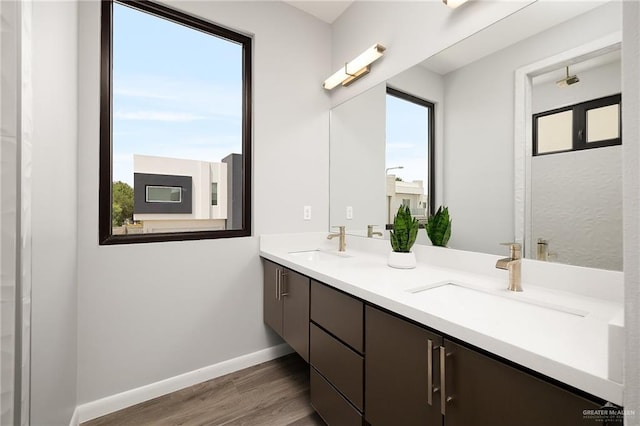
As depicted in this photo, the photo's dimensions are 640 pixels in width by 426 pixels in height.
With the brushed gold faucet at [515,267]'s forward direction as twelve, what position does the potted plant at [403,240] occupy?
The potted plant is roughly at 2 o'clock from the brushed gold faucet.

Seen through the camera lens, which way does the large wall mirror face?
facing the viewer and to the left of the viewer

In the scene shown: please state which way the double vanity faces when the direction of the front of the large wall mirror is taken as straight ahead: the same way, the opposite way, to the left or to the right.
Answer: the same way

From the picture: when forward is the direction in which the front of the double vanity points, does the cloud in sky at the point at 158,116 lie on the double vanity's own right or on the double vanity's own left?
on the double vanity's own right

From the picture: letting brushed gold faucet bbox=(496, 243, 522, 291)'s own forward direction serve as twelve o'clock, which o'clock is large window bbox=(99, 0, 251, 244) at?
The large window is roughly at 1 o'clock from the brushed gold faucet.

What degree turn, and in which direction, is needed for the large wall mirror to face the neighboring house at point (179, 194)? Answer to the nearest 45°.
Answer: approximately 45° to its right

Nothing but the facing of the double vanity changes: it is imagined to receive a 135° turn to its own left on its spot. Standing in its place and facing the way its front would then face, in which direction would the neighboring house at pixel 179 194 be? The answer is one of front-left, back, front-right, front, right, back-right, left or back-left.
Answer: back

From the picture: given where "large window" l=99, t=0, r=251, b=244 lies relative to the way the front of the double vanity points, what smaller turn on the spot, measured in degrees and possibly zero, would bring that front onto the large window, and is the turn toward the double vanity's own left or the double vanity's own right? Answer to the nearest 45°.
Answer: approximately 45° to the double vanity's own right

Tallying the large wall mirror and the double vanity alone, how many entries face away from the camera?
0

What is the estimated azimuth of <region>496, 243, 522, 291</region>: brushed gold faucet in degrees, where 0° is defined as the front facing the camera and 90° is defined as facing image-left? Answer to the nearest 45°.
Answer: approximately 45°

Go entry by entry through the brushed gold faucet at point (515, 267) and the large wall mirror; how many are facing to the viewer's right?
0

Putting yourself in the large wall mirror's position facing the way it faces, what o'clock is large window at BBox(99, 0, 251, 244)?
The large window is roughly at 1 o'clock from the large wall mirror.

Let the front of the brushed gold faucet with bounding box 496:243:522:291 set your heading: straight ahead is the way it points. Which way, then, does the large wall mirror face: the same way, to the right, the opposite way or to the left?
the same way

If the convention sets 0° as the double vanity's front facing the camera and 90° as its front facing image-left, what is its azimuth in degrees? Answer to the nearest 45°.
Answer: approximately 45°

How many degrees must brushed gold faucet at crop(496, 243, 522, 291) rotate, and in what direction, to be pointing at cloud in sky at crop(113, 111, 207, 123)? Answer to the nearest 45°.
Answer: approximately 45° to its right
